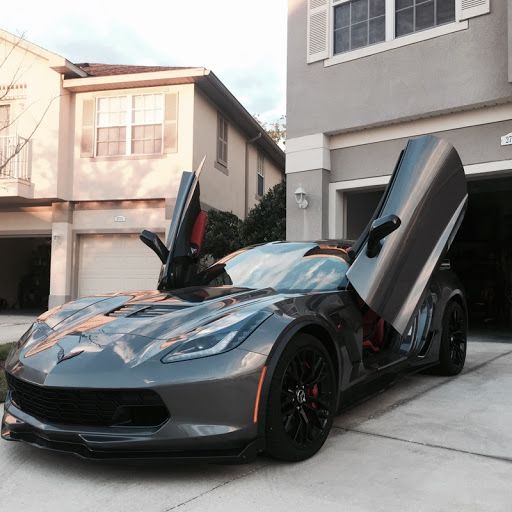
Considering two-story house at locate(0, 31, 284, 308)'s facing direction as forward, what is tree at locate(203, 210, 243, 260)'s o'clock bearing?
The tree is roughly at 10 o'clock from the two-story house.

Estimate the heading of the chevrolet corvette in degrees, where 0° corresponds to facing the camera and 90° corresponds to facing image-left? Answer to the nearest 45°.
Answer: approximately 45°

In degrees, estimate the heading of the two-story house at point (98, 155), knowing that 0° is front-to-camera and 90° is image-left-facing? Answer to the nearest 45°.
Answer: approximately 0°

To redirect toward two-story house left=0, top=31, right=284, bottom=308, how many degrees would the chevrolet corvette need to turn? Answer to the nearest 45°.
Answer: approximately 135° to its right

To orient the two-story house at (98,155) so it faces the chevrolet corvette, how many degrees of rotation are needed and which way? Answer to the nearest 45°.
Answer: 0° — it already faces it

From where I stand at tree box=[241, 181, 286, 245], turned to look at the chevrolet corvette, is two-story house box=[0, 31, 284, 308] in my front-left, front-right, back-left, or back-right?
back-right

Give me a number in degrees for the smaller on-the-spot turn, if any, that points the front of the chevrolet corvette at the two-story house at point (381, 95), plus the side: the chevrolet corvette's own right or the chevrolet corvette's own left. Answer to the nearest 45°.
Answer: approximately 135° to the chevrolet corvette's own right
